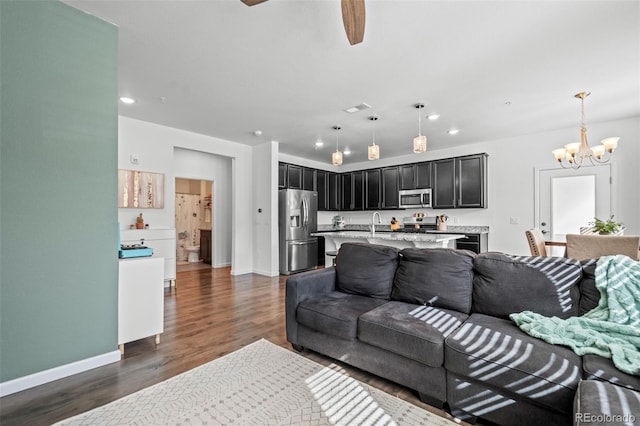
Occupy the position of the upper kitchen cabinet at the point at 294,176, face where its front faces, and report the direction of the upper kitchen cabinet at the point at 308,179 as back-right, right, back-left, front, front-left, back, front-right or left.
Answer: left

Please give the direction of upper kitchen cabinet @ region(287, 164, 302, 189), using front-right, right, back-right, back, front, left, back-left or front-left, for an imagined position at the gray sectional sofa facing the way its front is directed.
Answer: right

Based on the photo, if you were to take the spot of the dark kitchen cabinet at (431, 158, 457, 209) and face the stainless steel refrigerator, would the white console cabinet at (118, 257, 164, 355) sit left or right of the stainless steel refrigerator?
left

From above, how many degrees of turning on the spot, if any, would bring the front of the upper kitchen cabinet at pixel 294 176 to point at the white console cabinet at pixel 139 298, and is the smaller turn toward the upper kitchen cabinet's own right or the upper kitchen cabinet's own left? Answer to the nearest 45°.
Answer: approximately 45° to the upper kitchen cabinet's own right

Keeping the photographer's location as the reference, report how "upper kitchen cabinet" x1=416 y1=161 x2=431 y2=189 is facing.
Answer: facing the viewer and to the left of the viewer

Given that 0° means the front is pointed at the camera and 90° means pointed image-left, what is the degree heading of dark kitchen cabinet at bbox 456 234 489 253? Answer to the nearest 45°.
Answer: approximately 45°

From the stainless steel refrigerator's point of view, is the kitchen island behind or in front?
in front
